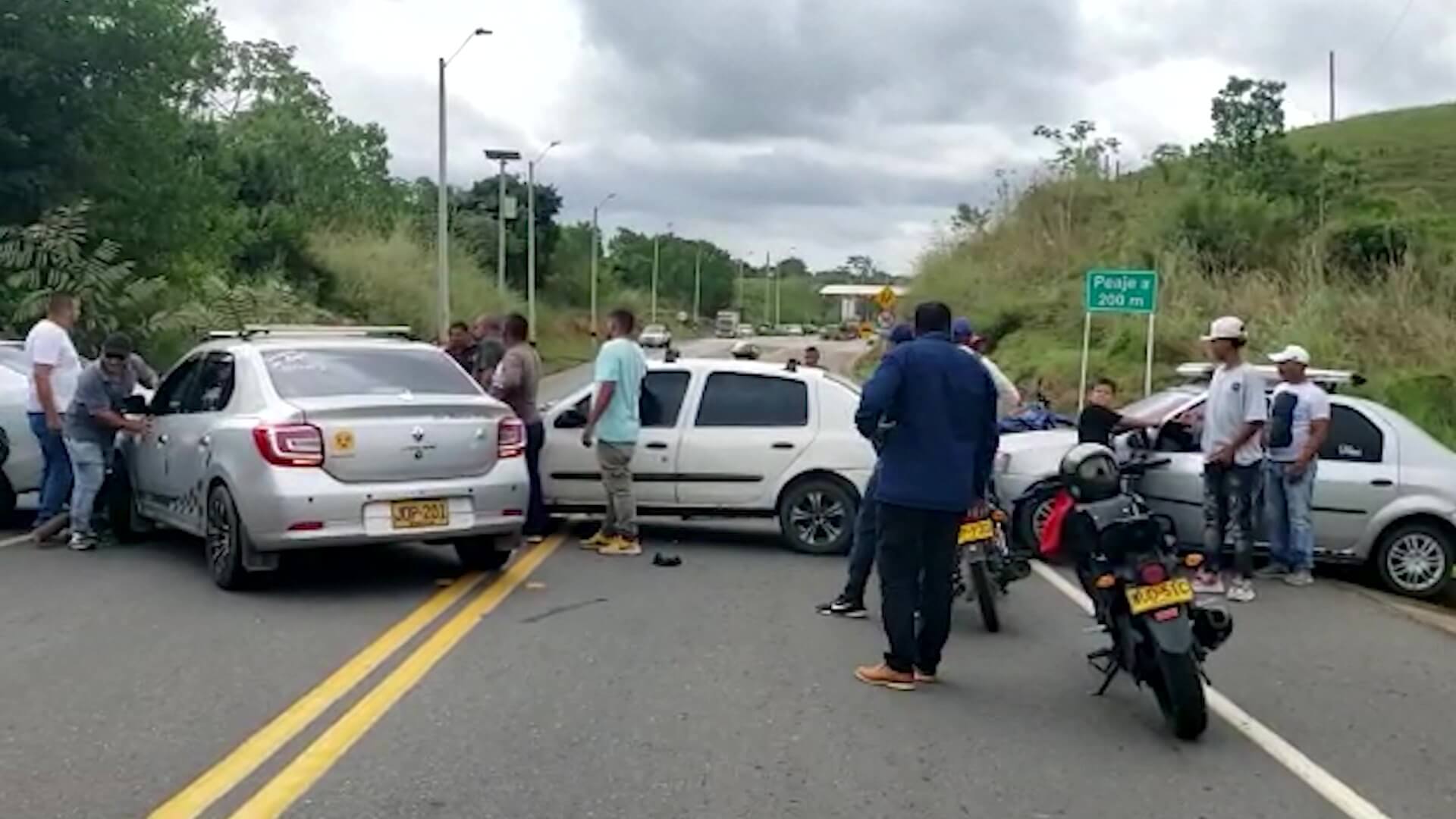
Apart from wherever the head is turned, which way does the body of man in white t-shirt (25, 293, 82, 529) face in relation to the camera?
to the viewer's right

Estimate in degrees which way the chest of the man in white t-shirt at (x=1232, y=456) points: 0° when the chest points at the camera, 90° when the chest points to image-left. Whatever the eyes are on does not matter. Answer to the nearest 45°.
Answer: approximately 45°

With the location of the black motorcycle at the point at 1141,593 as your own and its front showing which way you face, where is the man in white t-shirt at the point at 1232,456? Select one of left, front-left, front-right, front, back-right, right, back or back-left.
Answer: front-right

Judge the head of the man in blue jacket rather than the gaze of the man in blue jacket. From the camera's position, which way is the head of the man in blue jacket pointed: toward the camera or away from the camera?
away from the camera

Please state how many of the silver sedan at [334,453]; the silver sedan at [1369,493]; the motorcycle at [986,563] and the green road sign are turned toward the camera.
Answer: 1

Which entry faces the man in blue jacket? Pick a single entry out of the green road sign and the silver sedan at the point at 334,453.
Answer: the green road sign

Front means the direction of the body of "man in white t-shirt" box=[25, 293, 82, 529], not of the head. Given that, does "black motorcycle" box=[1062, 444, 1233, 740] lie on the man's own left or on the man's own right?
on the man's own right

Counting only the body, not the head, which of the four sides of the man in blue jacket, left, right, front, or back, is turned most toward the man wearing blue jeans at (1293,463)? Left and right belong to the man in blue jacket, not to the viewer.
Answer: right

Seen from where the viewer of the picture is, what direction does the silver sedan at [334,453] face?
facing away from the viewer and to the left of the viewer

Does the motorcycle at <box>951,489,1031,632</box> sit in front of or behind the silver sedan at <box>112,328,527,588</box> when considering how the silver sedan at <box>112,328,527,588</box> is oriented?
behind

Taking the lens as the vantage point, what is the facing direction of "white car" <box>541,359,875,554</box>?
facing to the left of the viewer

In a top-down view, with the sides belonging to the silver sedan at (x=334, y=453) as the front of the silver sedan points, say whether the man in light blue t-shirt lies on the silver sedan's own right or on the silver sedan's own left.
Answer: on the silver sedan's own right

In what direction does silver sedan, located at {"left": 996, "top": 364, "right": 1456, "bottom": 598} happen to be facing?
to the viewer's left

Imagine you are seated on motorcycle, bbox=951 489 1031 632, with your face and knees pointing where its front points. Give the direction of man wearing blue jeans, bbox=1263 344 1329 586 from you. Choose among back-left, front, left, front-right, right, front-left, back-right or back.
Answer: front-right

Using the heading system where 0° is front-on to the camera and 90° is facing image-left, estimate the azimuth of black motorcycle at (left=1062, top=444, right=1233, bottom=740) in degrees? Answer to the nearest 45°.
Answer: approximately 135°
